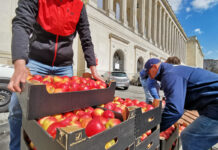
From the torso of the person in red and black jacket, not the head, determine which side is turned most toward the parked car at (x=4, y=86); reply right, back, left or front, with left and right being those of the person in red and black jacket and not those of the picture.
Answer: back

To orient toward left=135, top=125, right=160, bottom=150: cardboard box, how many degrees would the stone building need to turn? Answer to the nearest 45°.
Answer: approximately 45° to its right

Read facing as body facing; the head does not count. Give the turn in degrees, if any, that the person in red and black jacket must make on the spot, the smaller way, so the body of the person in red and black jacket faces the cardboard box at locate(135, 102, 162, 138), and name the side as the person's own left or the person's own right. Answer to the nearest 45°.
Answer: approximately 45° to the person's own left

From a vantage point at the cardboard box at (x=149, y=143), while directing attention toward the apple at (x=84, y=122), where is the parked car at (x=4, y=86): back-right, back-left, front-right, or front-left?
front-right

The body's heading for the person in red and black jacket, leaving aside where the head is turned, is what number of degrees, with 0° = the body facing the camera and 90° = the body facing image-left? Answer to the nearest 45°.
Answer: approximately 0°

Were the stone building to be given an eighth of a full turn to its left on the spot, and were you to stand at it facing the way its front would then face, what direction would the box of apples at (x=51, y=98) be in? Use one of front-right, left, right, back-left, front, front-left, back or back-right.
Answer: right
